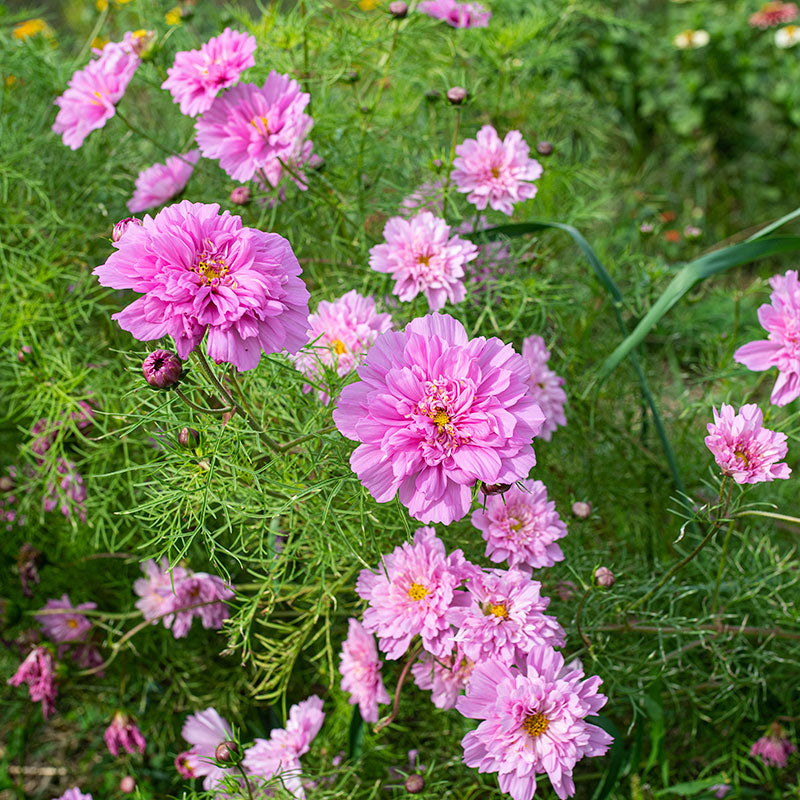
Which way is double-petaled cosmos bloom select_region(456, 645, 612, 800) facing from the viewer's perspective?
toward the camera

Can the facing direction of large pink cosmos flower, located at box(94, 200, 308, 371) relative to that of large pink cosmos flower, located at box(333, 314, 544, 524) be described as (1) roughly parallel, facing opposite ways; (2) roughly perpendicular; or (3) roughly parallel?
roughly parallel

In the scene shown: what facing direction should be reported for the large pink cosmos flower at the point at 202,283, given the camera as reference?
facing the viewer

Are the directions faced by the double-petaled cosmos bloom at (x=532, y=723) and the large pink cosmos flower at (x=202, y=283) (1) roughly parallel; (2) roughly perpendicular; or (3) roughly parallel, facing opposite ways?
roughly parallel

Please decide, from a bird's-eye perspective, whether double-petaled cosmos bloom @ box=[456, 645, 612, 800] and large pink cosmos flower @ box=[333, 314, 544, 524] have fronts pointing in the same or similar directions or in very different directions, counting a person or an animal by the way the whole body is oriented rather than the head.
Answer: same or similar directions
